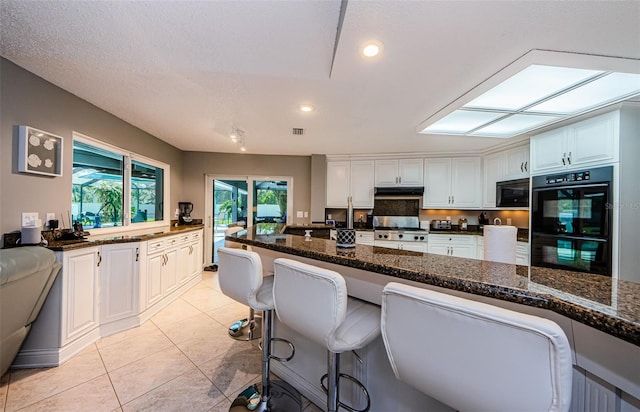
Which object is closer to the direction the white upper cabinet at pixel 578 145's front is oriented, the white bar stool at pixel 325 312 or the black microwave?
the white bar stool

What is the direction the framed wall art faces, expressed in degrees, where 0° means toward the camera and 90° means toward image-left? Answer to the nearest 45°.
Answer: approximately 315°

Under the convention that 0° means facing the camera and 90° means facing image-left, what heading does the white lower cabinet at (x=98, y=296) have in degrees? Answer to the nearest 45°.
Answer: approximately 315°

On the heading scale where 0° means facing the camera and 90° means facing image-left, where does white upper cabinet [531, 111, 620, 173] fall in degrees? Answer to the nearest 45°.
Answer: approximately 45°

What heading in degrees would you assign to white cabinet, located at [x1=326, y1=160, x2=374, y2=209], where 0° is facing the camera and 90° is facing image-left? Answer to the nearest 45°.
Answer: approximately 0°

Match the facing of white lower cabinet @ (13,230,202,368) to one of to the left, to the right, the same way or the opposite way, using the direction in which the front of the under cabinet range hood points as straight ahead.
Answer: to the left

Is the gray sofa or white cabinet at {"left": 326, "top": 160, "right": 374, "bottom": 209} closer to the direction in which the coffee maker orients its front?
the white cabinet
